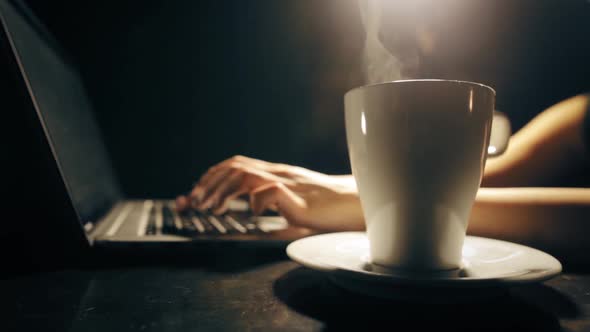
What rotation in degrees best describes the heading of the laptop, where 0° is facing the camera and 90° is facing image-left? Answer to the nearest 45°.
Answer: approximately 270°
